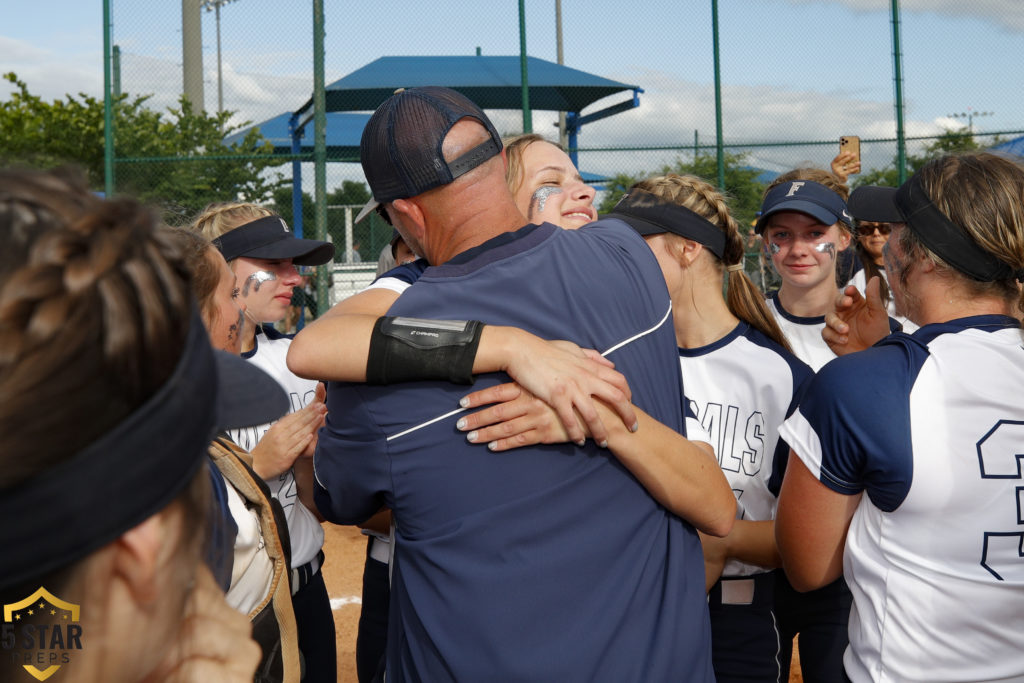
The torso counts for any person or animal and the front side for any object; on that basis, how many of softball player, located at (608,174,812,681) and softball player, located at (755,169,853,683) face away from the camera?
0

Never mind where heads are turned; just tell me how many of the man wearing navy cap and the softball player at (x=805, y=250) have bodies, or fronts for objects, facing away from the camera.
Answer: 1

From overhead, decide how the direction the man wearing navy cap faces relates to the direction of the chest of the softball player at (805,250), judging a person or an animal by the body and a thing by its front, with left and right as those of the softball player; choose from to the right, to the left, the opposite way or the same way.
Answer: the opposite way

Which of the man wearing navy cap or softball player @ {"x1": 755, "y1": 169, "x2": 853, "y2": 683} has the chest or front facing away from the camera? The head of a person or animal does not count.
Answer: the man wearing navy cap

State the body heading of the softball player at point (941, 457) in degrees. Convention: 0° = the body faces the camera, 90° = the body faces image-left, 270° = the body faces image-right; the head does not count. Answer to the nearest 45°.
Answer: approximately 135°

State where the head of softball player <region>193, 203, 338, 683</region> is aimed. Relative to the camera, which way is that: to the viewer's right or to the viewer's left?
to the viewer's right

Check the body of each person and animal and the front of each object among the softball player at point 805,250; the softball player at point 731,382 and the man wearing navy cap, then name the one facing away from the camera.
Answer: the man wearing navy cap

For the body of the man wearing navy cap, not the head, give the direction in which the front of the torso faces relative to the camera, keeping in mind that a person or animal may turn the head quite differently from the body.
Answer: away from the camera

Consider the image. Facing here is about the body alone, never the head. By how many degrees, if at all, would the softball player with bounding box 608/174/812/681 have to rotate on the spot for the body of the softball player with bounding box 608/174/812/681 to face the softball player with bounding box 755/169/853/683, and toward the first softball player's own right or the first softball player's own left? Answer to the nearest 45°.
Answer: approximately 135° to the first softball player's own right

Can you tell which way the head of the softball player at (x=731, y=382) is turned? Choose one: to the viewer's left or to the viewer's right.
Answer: to the viewer's left

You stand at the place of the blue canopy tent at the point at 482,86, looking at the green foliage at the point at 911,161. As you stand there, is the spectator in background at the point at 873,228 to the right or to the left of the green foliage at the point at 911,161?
right
